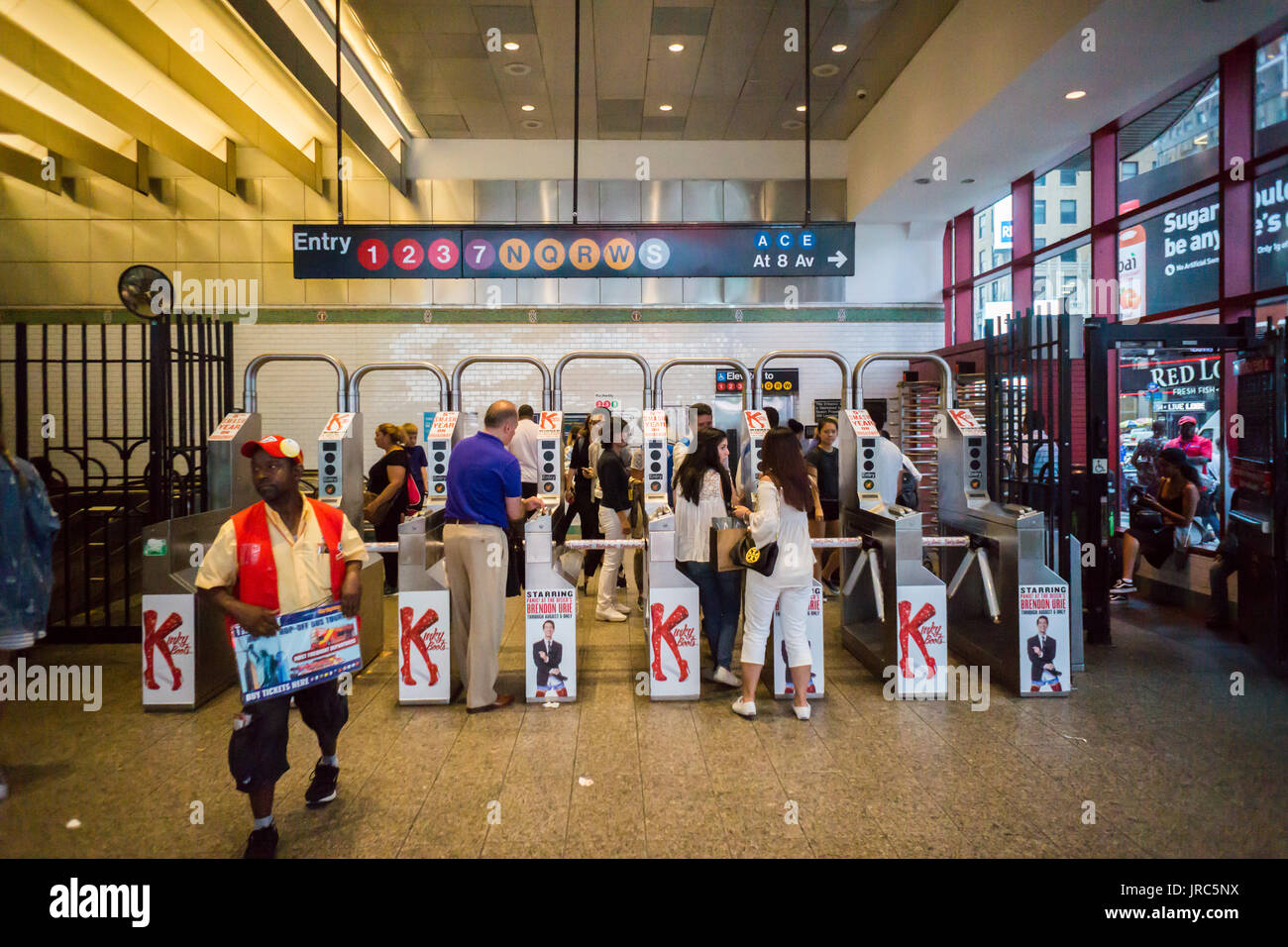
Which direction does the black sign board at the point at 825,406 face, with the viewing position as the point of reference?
facing the viewer

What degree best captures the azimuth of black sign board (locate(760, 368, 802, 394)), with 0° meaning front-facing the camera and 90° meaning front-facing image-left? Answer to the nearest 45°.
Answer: approximately 0°

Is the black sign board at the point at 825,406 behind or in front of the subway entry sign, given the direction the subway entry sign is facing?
behind

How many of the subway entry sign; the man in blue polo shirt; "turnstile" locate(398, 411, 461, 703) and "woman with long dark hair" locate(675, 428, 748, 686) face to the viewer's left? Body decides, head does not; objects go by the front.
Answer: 0

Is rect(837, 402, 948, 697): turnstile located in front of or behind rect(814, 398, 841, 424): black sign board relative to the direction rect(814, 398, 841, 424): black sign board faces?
in front

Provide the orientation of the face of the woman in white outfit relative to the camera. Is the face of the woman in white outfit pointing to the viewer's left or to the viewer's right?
to the viewer's left

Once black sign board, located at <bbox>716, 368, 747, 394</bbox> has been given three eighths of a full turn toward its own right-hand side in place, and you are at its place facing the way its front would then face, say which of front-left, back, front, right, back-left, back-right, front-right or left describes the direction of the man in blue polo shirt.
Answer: back-left

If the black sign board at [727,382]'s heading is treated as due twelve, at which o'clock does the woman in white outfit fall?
The woman in white outfit is roughly at 12 o'clock from the black sign board.
